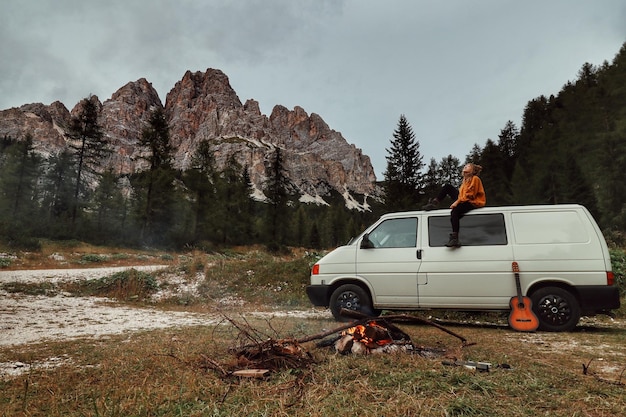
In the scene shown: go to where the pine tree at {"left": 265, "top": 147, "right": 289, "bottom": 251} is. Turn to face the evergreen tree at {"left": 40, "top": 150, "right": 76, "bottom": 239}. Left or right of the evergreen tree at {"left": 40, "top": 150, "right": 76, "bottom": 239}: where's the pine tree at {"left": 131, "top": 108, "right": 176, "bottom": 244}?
left

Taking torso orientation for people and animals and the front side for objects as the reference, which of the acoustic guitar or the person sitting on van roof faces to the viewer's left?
the person sitting on van roof

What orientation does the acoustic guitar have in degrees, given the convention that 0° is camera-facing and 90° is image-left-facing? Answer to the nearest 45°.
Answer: approximately 0°

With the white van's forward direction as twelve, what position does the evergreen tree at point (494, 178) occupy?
The evergreen tree is roughly at 3 o'clock from the white van.

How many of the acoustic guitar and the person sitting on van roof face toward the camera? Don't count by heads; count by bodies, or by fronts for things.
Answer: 1

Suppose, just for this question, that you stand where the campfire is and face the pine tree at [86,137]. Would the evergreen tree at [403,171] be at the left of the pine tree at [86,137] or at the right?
right

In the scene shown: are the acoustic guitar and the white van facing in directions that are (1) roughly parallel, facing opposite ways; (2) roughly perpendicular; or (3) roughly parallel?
roughly perpendicular

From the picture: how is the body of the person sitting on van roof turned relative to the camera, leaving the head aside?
to the viewer's left

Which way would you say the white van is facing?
to the viewer's left
